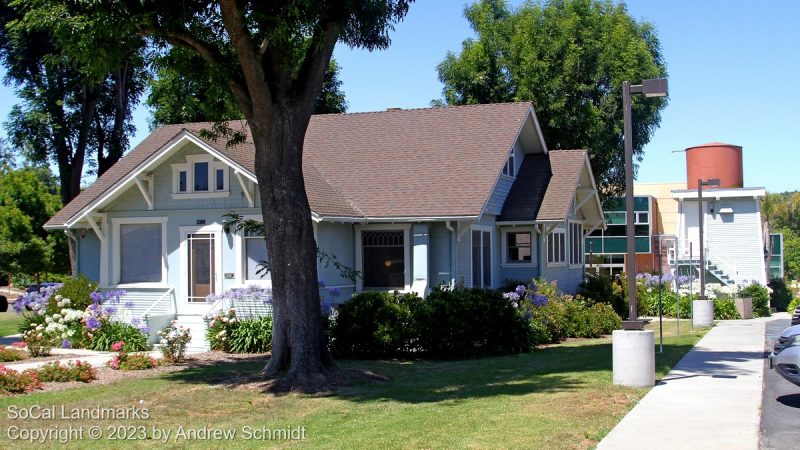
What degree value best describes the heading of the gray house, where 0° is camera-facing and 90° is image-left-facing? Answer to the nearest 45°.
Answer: approximately 0°

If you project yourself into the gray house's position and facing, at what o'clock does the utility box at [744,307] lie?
The utility box is roughly at 8 o'clock from the gray house.

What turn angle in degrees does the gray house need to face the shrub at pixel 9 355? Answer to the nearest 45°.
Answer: approximately 45° to its right

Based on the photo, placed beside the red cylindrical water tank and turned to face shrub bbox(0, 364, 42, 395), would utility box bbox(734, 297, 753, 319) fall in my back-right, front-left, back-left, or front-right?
front-left

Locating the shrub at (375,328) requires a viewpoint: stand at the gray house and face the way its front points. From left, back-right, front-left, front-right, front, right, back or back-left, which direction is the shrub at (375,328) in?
front

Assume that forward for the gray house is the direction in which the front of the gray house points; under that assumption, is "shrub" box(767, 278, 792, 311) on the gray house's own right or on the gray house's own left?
on the gray house's own left

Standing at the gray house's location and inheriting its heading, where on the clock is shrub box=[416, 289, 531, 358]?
The shrub is roughly at 11 o'clock from the gray house.

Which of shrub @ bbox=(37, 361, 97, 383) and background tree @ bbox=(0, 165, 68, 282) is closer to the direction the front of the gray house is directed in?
the shrub

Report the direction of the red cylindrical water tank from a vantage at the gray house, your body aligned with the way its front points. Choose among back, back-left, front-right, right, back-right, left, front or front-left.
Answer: back-left

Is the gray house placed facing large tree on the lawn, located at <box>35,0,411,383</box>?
yes

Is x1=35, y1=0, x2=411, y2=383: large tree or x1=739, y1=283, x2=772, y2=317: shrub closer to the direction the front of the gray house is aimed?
the large tree
